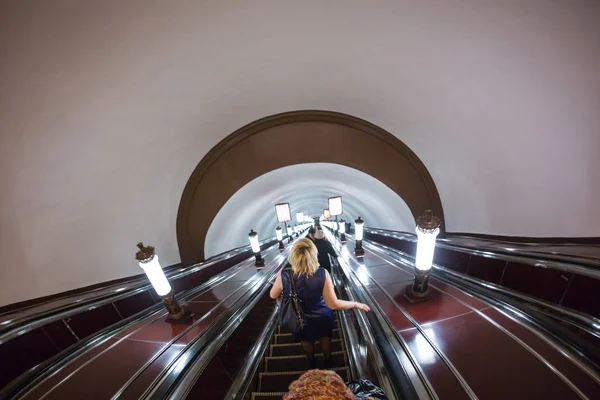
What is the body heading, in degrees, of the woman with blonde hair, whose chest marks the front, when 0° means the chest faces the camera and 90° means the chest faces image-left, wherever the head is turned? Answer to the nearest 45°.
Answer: approximately 180°

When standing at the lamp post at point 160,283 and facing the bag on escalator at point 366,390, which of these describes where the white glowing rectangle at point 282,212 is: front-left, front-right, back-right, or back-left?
back-left

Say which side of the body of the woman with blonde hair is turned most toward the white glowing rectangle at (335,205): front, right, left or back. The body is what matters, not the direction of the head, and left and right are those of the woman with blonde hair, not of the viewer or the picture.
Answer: front

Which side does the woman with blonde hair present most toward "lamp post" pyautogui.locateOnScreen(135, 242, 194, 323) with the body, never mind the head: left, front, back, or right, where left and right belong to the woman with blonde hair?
left

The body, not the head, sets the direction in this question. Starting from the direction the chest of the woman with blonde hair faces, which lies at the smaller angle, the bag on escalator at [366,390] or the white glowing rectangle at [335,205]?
the white glowing rectangle

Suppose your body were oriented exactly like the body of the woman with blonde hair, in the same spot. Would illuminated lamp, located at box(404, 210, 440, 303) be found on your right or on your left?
on your right

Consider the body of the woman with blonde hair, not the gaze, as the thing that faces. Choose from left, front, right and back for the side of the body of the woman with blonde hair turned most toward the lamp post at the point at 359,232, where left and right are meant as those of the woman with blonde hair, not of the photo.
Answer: front

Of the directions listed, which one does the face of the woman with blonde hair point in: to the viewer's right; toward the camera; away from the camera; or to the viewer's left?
away from the camera

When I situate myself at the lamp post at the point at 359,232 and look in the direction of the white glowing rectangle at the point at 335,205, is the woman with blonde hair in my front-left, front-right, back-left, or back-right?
back-left

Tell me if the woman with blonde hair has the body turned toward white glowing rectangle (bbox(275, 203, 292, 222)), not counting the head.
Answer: yes

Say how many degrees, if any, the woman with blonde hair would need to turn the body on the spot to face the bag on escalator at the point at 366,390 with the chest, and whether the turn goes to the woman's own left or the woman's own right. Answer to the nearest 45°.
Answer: approximately 180°

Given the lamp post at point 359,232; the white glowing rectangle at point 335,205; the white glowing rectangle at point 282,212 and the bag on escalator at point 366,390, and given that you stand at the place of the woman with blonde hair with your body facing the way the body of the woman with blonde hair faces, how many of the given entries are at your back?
1
